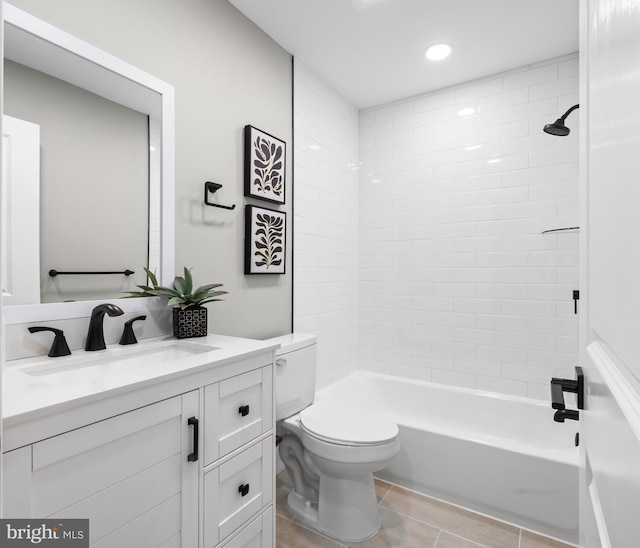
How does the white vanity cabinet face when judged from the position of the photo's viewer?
facing the viewer and to the right of the viewer

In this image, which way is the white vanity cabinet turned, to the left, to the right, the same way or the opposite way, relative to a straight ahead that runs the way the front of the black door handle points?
the opposite way

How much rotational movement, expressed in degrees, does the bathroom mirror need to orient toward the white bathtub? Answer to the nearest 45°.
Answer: approximately 45° to its left

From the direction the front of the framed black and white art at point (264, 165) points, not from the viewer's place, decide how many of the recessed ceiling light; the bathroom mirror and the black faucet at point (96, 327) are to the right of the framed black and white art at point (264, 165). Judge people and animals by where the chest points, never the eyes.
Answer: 2

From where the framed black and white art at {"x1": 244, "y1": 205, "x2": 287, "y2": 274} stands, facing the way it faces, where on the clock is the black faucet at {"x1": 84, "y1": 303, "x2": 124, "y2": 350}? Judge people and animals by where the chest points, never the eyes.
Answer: The black faucet is roughly at 3 o'clock from the framed black and white art.

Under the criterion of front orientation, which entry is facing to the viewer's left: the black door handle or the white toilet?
the black door handle

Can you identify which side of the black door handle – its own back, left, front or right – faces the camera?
left

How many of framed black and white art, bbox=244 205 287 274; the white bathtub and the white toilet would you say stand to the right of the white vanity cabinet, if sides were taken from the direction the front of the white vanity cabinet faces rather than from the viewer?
0

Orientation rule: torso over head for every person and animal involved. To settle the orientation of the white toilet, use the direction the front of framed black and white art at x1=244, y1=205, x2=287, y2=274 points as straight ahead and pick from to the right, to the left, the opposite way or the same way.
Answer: the same way

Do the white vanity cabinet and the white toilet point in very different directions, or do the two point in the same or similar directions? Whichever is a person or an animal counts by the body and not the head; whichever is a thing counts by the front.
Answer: same or similar directions

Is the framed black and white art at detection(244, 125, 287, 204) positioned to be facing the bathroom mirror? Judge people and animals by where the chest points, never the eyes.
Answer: no

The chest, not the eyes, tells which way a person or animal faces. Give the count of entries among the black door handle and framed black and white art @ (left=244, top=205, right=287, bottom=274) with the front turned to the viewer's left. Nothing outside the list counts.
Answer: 1

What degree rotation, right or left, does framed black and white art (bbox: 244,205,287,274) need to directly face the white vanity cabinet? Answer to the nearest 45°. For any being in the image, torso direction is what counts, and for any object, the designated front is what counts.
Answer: approximately 45° to its right

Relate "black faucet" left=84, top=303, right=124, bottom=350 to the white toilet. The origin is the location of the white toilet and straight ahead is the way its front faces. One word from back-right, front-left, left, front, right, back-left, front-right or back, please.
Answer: right
